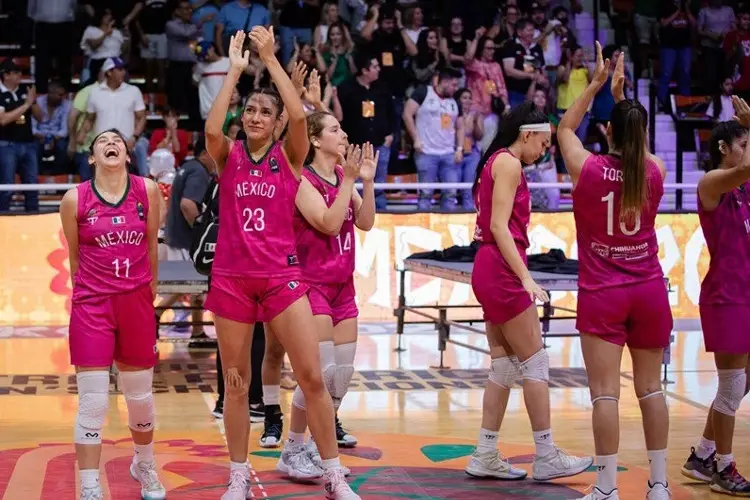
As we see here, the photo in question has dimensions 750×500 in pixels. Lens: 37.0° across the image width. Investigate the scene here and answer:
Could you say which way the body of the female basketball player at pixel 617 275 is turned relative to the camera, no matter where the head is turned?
away from the camera

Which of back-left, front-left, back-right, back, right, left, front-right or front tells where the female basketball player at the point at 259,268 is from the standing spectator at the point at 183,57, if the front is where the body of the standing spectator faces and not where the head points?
front-right

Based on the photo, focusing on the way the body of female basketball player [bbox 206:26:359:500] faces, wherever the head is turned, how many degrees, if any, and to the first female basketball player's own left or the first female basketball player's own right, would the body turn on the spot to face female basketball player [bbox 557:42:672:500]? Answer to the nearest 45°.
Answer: approximately 90° to the first female basketball player's own left

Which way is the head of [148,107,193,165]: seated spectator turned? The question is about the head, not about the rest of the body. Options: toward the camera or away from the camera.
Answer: toward the camera

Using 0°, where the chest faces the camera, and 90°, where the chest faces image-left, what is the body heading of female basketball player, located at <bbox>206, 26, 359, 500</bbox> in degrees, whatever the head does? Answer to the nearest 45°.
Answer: approximately 0°

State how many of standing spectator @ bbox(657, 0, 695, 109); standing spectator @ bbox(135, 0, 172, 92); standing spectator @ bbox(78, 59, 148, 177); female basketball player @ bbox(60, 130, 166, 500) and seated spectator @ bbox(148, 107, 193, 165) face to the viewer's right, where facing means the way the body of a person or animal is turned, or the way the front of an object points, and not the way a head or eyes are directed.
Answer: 0

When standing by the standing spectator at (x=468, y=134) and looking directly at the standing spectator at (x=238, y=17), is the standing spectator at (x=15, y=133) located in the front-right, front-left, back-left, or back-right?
front-left

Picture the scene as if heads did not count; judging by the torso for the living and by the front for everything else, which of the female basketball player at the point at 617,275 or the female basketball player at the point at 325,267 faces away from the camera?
the female basketball player at the point at 617,275

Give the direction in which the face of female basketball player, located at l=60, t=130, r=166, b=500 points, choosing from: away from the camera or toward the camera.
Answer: toward the camera

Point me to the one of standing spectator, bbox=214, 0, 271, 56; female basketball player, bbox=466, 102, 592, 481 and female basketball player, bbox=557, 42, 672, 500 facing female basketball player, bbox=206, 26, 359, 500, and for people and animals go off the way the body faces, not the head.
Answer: the standing spectator

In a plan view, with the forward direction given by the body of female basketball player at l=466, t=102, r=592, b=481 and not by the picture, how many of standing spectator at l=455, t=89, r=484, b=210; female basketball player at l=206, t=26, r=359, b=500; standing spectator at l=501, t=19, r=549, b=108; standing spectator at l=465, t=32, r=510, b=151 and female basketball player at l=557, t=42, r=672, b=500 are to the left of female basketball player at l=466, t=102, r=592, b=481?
3

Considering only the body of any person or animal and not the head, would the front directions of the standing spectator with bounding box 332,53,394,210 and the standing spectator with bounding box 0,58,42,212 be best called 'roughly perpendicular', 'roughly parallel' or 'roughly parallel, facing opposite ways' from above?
roughly parallel

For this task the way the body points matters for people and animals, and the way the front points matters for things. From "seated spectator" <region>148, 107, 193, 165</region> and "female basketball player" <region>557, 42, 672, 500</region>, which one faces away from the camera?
the female basketball player

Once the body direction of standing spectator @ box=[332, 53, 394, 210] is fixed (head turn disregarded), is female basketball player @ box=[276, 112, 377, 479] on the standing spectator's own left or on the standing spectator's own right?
on the standing spectator's own right

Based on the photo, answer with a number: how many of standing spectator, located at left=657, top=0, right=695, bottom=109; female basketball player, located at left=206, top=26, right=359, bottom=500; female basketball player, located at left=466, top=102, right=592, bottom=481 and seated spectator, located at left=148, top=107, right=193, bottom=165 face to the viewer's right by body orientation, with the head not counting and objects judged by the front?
1

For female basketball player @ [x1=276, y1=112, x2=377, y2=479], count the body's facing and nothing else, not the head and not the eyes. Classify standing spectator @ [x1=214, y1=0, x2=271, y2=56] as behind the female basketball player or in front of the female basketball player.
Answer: behind

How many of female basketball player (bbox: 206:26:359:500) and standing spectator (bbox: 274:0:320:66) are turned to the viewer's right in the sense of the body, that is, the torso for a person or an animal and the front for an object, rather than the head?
0

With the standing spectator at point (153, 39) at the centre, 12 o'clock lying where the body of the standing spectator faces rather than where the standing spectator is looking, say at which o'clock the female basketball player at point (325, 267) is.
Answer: The female basketball player is roughly at 12 o'clock from the standing spectator.

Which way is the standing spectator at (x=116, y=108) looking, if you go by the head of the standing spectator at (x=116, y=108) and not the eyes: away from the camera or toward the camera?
toward the camera
